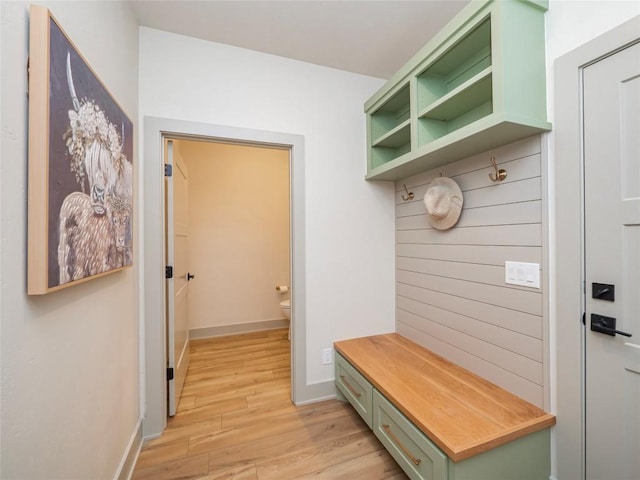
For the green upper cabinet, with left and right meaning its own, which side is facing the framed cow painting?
front

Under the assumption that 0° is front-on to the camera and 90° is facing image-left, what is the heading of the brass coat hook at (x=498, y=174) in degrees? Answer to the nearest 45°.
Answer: approximately 45°

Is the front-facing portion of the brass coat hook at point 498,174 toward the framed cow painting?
yes

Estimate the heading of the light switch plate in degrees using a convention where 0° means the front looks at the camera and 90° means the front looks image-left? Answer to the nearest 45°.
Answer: approximately 45°

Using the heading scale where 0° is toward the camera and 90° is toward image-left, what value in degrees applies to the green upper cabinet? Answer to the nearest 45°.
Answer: approximately 45°

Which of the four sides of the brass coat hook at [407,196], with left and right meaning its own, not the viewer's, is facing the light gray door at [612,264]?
left

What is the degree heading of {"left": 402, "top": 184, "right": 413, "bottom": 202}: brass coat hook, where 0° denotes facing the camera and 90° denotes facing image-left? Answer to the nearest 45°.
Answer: approximately 45°
